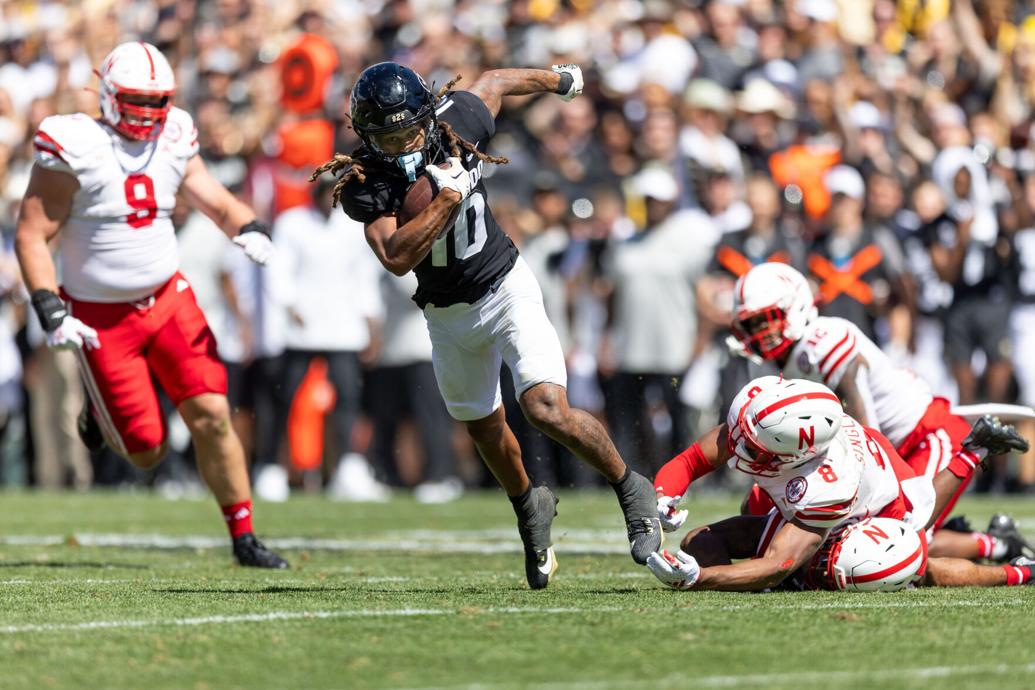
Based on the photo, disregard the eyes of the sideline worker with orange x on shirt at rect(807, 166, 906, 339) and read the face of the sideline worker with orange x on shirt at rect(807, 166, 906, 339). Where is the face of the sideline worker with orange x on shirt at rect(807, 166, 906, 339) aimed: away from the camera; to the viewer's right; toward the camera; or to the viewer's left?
toward the camera

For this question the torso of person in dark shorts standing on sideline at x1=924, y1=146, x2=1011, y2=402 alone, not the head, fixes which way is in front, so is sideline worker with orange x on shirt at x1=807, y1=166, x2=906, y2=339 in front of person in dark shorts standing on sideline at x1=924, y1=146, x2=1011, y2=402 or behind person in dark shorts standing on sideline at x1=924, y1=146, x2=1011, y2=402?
in front

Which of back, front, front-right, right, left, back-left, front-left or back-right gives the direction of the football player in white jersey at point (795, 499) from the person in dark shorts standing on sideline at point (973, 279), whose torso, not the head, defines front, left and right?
front

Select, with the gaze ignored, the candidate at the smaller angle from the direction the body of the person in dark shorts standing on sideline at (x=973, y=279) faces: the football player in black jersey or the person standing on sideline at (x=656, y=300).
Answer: the football player in black jersey

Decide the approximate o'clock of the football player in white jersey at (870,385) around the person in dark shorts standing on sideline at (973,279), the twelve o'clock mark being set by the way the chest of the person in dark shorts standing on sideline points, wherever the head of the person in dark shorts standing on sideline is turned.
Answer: The football player in white jersey is roughly at 12 o'clock from the person in dark shorts standing on sideline.

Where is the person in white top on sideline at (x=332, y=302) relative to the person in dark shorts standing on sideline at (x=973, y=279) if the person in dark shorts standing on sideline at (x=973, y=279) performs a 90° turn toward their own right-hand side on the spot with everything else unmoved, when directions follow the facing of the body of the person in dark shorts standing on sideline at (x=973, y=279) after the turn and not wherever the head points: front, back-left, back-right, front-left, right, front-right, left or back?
front

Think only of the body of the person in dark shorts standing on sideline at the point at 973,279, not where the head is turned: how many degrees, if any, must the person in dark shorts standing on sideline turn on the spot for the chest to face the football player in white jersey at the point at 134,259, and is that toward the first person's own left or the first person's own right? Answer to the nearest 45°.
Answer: approximately 45° to the first person's own right

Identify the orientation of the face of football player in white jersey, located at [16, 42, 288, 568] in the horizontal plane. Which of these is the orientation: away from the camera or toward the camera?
toward the camera

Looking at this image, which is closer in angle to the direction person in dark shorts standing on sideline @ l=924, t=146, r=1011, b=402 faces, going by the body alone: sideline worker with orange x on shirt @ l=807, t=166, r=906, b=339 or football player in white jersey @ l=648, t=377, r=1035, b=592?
the football player in white jersey

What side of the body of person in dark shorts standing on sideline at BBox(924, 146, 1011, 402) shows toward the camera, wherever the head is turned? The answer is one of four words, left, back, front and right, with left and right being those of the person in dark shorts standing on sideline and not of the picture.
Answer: front

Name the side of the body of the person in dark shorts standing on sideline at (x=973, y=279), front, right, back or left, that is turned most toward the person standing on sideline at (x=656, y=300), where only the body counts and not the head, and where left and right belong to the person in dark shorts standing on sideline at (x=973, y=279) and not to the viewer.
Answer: right

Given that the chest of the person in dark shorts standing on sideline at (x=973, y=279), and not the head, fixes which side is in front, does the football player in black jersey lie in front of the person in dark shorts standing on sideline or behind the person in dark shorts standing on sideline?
in front
